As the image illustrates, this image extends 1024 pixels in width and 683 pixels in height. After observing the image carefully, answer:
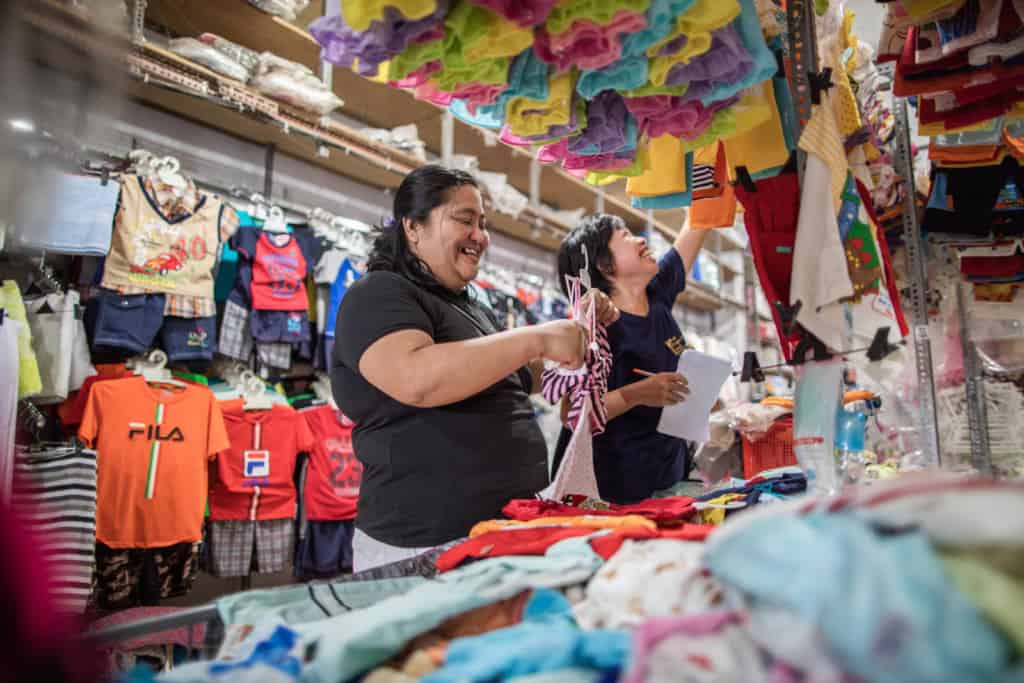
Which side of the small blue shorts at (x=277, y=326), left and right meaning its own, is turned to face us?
front

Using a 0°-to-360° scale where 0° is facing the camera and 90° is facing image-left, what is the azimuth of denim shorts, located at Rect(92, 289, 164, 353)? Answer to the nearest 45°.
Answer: approximately 0°

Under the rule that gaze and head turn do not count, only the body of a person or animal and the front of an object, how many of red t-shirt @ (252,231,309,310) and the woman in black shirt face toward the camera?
1

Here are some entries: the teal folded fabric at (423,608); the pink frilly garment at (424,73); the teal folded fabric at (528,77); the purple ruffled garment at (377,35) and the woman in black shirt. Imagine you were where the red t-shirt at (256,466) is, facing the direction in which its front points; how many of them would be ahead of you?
5

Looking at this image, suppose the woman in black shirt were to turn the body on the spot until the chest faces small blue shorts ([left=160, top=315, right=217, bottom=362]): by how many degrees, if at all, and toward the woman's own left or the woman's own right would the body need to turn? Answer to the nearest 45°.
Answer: approximately 135° to the woman's own left

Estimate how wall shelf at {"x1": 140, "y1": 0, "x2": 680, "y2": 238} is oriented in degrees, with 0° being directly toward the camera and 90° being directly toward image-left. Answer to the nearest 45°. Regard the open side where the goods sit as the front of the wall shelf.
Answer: approximately 315°

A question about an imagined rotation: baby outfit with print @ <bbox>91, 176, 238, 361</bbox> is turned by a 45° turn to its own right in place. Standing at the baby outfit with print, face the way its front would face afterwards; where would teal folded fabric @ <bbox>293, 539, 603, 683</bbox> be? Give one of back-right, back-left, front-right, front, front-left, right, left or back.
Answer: front-left

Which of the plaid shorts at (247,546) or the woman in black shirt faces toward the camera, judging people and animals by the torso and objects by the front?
the plaid shorts

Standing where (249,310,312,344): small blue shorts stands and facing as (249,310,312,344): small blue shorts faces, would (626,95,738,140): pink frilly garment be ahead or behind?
ahead

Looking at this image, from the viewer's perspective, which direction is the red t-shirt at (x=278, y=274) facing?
toward the camera

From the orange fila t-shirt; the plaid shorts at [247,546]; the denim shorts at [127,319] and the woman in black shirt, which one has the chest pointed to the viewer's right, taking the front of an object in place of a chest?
the woman in black shirt

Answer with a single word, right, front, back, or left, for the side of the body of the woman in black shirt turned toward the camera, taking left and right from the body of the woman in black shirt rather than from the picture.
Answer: right

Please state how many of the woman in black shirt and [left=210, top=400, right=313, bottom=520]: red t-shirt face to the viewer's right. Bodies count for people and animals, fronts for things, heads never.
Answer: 1

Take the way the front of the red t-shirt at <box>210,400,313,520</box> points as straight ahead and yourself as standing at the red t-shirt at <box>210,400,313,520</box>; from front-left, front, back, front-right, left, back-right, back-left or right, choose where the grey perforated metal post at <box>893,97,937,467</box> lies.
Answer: front-left

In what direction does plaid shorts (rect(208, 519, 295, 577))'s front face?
toward the camera
